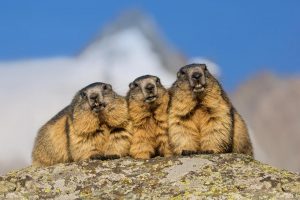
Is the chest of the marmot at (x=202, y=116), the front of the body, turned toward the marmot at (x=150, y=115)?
no

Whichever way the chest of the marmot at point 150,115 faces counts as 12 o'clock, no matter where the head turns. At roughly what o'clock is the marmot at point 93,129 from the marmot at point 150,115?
the marmot at point 93,129 is roughly at 3 o'clock from the marmot at point 150,115.

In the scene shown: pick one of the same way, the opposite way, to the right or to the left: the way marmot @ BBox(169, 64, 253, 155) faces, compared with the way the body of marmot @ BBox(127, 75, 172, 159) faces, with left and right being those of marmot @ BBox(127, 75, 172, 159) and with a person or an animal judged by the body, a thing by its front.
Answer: the same way

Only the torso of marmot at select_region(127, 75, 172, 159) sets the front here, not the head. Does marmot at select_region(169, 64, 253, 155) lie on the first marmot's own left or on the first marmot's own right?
on the first marmot's own left

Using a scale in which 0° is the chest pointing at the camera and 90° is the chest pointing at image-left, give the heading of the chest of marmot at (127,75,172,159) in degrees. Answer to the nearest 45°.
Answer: approximately 0°

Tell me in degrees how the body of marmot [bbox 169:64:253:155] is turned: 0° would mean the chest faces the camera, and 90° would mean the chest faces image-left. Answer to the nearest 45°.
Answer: approximately 0°

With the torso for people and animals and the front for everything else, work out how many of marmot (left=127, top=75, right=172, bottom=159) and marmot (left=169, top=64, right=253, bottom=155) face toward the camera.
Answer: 2

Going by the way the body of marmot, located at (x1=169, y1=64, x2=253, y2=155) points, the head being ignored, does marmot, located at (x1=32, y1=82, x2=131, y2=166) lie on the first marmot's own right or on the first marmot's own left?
on the first marmot's own right
